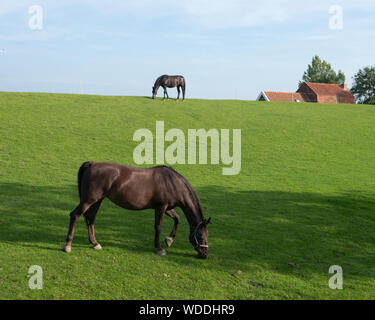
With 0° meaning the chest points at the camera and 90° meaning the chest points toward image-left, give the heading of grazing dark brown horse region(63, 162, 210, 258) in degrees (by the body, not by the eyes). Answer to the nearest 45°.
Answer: approximately 270°
